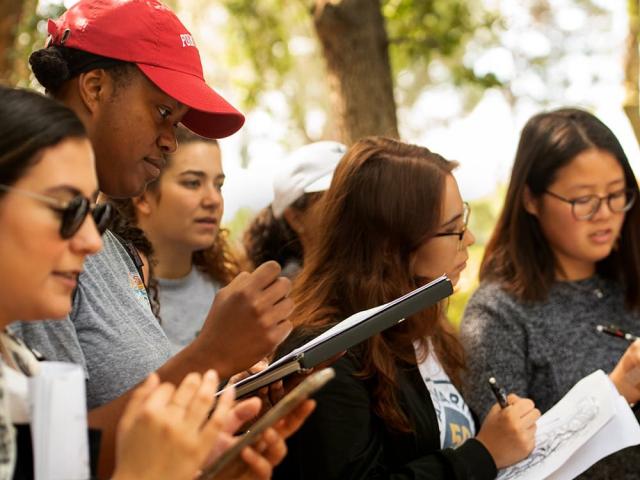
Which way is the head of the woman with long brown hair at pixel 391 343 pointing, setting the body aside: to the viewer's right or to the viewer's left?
to the viewer's right

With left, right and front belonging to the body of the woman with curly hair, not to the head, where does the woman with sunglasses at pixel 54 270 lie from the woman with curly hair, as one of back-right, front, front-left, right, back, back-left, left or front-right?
front-right

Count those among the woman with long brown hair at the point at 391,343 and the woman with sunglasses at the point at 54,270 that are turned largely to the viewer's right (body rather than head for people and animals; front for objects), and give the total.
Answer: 2

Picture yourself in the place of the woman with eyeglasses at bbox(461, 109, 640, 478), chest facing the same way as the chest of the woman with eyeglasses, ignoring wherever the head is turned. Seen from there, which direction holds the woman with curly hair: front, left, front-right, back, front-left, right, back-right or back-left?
back-right

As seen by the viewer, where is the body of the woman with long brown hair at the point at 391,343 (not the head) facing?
to the viewer's right

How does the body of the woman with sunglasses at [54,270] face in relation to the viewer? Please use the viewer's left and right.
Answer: facing to the right of the viewer

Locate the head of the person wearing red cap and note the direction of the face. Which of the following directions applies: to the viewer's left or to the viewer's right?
to the viewer's right

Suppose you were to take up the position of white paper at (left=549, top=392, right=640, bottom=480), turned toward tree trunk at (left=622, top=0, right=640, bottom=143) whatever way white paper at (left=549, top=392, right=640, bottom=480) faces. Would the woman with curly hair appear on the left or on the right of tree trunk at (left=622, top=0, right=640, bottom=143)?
left

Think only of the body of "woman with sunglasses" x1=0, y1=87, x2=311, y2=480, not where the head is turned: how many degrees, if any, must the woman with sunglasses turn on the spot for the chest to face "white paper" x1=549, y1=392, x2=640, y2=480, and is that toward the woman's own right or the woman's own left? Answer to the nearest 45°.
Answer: approximately 45° to the woman's own left

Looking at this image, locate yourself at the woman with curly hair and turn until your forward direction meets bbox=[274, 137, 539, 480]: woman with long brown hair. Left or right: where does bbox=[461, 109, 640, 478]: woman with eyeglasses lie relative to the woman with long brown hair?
left

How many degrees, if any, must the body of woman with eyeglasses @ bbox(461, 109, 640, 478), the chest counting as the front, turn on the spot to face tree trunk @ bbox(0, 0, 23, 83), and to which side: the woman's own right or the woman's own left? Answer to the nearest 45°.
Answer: approximately 180°
